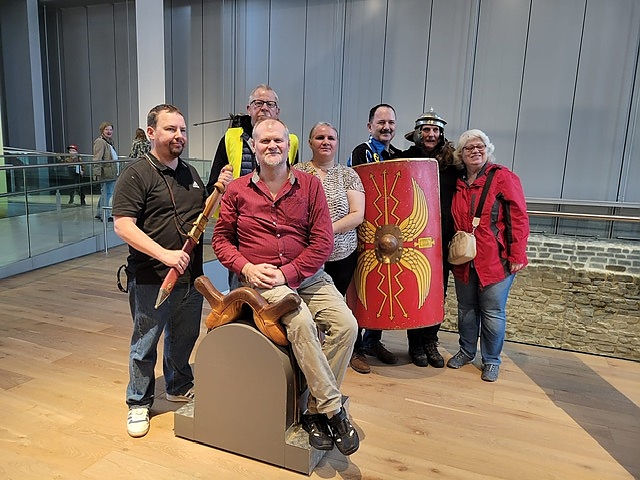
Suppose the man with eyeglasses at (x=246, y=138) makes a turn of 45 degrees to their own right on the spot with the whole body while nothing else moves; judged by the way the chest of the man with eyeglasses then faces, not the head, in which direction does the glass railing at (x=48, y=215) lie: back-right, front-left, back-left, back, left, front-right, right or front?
right

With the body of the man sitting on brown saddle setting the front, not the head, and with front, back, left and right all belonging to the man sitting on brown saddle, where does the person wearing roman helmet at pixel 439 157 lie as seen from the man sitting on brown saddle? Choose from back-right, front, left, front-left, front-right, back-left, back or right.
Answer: back-left

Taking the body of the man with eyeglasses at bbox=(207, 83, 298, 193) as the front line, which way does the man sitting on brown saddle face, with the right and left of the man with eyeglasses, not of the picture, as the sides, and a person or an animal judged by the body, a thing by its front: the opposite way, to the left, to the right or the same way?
the same way

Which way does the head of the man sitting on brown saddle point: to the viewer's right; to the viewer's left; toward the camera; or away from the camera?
toward the camera

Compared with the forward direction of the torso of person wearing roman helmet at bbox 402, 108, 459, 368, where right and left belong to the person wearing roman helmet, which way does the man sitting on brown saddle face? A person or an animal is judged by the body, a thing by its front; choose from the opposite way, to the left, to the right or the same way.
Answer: the same way

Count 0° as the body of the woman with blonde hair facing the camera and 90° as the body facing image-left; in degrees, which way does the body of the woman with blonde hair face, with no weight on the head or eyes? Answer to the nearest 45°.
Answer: approximately 45°

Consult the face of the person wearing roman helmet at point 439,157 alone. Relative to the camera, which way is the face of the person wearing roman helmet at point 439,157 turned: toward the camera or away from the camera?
toward the camera

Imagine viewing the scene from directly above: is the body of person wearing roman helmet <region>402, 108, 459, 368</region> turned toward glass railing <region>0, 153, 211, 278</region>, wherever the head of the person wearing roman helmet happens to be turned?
no

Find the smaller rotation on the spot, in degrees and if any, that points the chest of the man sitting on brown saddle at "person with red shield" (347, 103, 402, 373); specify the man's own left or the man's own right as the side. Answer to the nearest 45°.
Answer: approximately 135° to the man's own left

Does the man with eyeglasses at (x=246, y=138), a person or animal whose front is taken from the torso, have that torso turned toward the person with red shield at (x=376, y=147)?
no

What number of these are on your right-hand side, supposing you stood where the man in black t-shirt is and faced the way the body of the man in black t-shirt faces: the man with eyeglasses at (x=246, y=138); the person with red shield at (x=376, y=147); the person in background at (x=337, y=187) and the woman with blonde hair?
0

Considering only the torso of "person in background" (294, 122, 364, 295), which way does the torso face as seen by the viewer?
toward the camera

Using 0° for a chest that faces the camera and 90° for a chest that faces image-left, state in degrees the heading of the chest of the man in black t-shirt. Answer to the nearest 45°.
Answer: approximately 315°

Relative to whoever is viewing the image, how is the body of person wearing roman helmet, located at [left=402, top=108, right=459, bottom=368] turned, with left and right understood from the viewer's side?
facing the viewer

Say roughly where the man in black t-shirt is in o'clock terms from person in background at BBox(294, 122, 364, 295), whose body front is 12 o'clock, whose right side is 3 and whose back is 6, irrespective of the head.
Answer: The man in black t-shirt is roughly at 2 o'clock from the person in background.

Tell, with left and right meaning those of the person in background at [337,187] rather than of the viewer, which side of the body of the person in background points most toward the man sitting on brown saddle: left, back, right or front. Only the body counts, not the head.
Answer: front

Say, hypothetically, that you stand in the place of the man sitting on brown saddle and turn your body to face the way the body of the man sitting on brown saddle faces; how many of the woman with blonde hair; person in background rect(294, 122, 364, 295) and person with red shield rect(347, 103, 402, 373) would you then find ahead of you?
0
